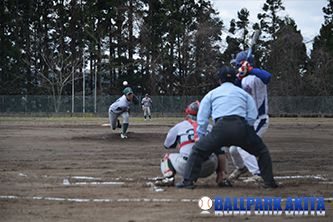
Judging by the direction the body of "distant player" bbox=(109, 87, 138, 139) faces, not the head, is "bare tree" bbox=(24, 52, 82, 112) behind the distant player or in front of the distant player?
behind

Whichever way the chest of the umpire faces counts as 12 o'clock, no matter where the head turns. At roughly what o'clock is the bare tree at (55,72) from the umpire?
The bare tree is roughly at 11 o'clock from the umpire.

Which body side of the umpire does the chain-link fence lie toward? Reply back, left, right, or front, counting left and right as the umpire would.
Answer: front

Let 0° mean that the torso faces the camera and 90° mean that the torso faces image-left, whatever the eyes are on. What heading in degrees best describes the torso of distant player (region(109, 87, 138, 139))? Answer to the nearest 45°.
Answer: approximately 315°

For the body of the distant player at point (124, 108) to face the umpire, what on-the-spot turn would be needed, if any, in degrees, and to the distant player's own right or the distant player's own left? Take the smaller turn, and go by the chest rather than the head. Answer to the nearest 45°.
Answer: approximately 45° to the distant player's own right

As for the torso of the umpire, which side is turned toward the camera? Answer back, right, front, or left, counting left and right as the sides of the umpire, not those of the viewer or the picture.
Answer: back

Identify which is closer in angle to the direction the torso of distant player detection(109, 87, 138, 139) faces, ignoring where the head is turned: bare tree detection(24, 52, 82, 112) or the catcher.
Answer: the catcher

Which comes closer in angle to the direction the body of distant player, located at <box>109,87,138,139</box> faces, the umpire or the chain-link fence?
the umpire

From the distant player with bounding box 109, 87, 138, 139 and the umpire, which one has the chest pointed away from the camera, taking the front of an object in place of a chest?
the umpire

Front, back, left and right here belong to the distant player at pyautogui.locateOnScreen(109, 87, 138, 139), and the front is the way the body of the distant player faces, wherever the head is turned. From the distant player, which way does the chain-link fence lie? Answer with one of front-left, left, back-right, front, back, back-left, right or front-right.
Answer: back-left
